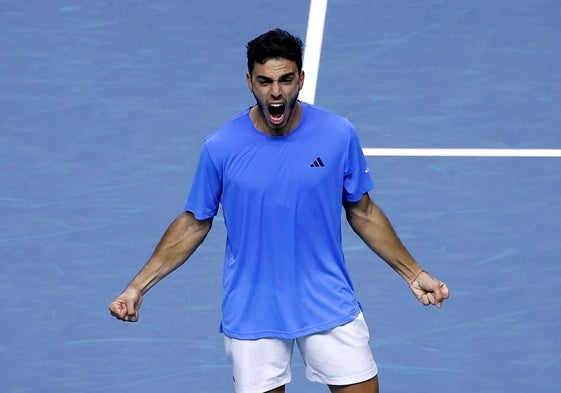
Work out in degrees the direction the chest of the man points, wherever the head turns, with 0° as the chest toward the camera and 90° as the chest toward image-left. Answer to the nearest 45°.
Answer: approximately 0°
